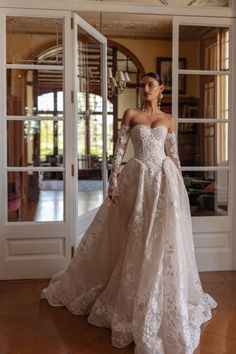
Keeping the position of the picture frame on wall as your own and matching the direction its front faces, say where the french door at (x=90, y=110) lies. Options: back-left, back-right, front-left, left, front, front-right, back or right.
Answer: front

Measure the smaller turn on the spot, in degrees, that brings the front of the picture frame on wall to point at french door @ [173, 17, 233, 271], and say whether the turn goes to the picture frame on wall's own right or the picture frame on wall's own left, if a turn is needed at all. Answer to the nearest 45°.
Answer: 0° — it already faces it

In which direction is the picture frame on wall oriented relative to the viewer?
toward the camera

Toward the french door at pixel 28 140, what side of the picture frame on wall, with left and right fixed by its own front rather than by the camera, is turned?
front
